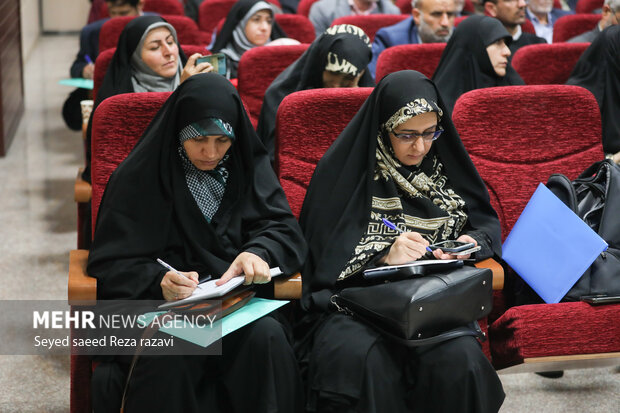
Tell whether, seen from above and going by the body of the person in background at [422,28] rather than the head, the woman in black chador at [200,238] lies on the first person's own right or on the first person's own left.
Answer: on the first person's own right

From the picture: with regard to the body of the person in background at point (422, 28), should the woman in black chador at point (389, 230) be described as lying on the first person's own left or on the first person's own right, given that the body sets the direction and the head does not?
on the first person's own right

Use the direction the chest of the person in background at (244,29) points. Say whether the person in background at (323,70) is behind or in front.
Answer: in front

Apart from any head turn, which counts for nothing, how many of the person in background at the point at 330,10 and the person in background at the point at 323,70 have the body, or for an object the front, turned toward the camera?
2

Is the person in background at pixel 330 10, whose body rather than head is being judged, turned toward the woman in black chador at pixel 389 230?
yes

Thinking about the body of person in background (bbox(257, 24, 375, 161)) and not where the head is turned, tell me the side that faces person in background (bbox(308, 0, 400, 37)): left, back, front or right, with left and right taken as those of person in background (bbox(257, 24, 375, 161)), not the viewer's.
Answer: back

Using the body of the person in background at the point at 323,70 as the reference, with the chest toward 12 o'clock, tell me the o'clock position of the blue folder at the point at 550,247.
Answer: The blue folder is roughly at 11 o'clock from the person in background.

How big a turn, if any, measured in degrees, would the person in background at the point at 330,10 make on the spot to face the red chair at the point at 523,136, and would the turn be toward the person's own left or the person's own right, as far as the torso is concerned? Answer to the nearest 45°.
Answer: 0° — they already face it

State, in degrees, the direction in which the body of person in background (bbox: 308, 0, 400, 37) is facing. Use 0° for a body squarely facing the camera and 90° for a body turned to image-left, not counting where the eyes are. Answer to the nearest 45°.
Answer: approximately 0°

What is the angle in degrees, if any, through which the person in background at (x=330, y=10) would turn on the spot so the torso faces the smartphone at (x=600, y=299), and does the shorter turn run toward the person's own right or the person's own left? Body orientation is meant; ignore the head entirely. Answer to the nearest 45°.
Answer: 0° — they already face it

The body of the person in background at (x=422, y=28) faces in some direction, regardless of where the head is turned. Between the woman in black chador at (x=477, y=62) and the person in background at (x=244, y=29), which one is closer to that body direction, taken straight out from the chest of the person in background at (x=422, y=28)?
the woman in black chador

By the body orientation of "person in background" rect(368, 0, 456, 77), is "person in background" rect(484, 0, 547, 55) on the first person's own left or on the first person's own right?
on the first person's own left

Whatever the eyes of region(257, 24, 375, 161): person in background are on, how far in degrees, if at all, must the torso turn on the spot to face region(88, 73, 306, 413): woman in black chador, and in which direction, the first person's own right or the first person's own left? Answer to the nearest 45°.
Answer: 0° — they already face them

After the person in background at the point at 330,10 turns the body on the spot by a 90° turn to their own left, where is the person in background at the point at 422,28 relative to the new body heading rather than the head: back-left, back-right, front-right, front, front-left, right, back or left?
front-right
